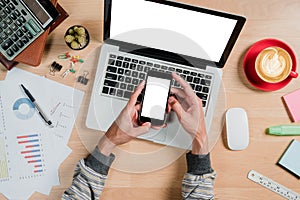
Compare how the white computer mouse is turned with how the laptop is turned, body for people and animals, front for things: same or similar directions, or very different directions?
very different directions

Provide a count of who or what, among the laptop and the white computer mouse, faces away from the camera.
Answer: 1

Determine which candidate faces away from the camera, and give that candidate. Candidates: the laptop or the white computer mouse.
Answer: the white computer mouse

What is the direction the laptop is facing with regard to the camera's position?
facing the viewer
